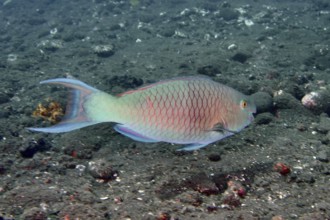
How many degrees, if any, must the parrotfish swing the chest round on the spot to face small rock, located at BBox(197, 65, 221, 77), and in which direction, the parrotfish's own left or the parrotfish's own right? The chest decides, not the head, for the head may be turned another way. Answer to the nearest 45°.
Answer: approximately 90° to the parrotfish's own left

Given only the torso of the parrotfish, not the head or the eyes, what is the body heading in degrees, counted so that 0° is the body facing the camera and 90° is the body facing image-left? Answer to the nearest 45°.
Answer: approximately 270°

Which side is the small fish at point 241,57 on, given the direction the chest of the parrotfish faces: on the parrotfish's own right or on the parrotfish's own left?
on the parrotfish's own left

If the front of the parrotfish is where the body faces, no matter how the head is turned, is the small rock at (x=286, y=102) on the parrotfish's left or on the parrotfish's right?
on the parrotfish's left
